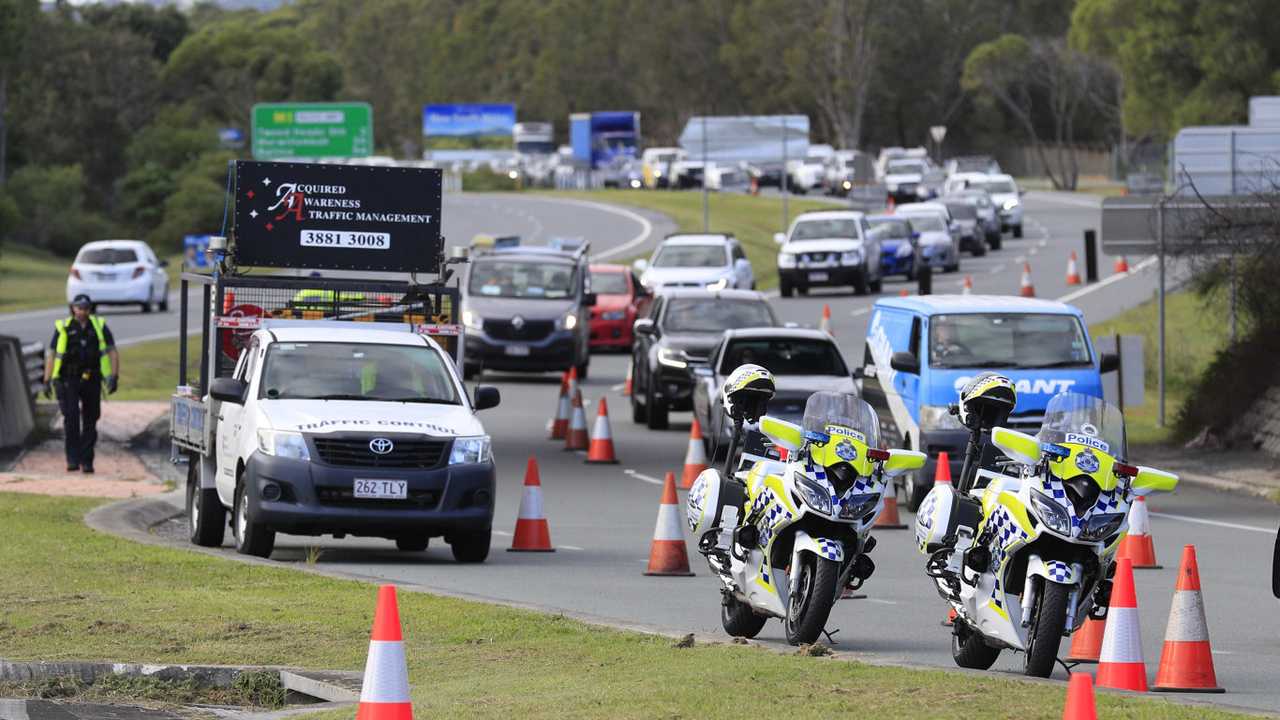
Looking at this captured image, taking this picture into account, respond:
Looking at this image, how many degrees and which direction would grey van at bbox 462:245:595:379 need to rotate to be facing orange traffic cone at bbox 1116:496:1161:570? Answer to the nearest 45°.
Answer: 0° — it already faces it

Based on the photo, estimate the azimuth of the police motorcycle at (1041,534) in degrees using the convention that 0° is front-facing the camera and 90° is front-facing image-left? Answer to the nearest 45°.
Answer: approximately 315°

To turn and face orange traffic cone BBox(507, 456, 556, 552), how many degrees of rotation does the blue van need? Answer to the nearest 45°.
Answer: approximately 45° to its right

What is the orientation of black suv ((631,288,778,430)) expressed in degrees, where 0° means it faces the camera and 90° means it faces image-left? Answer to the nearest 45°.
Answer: approximately 0°

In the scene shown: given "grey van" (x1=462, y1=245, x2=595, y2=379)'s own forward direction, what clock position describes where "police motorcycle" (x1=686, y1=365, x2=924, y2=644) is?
The police motorcycle is roughly at 12 o'clock from the grey van.

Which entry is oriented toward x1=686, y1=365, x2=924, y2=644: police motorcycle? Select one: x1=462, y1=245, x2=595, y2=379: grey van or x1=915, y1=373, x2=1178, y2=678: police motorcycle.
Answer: the grey van

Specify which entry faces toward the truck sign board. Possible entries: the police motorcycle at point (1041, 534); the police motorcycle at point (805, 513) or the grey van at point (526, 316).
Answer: the grey van

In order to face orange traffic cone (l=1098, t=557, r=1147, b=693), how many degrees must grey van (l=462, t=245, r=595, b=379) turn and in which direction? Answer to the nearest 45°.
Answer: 0° — it already faces it
